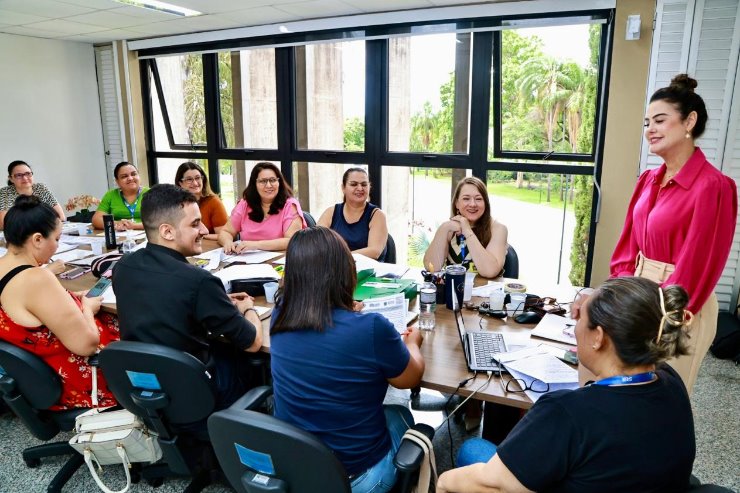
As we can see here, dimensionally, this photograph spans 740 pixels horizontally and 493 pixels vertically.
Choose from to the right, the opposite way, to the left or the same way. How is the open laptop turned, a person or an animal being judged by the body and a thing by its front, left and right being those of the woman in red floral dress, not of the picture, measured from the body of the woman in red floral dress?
to the right

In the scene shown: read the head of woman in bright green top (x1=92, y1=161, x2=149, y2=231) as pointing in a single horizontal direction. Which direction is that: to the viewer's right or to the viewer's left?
to the viewer's right

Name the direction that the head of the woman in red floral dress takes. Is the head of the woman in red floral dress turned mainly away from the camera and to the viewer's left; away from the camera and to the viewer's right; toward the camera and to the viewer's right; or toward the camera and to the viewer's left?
away from the camera and to the viewer's right

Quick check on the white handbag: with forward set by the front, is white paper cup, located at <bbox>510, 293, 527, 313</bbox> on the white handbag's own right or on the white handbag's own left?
on the white handbag's own left

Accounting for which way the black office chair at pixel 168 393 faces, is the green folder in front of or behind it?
in front

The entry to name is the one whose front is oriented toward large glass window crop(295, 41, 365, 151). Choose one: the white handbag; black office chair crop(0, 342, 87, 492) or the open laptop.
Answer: the black office chair

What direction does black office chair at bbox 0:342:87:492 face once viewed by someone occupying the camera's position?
facing away from the viewer and to the right of the viewer

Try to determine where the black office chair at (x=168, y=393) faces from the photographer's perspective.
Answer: facing away from the viewer and to the right of the viewer

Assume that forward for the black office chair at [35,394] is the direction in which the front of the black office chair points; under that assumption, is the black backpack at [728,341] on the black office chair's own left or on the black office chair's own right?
on the black office chair's own right

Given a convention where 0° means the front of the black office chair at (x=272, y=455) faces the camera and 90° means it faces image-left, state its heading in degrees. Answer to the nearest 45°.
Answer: approximately 225°

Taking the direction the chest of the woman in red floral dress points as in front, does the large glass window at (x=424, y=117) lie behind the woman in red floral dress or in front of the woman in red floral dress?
in front
